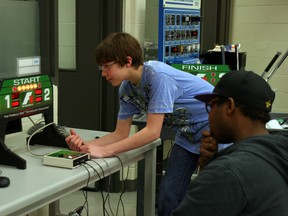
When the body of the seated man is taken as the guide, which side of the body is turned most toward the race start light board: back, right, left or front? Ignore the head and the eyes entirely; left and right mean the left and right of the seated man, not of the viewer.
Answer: front

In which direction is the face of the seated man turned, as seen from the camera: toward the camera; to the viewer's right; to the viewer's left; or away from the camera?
to the viewer's left

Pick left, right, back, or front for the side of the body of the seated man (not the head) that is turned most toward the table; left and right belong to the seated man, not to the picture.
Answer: front

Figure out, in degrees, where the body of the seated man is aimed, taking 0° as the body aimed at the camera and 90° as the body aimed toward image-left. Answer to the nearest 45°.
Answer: approximately 135°
